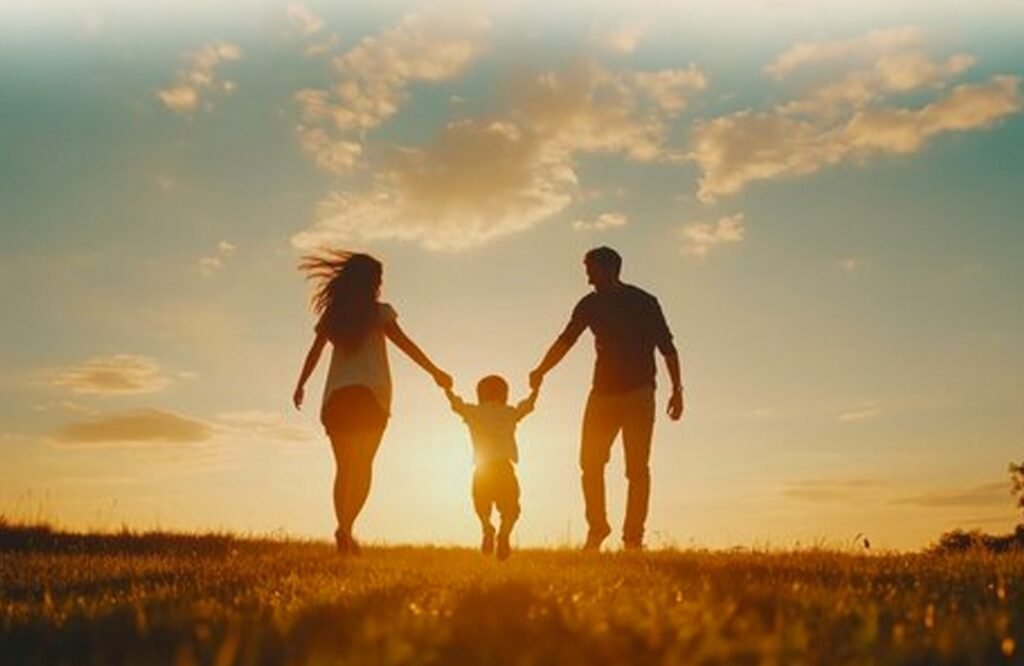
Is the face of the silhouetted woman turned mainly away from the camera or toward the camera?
away from the camera

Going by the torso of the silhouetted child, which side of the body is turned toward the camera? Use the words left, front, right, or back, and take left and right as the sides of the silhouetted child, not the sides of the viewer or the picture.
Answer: back

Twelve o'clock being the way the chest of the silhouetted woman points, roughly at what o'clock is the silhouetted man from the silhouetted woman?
The silhouetted man is roughly at 2 o'clock from the silhouetted woman.

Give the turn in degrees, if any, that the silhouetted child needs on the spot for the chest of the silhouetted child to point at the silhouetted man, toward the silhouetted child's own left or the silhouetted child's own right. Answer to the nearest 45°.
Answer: approximately 45° to the silhouetted child's own right

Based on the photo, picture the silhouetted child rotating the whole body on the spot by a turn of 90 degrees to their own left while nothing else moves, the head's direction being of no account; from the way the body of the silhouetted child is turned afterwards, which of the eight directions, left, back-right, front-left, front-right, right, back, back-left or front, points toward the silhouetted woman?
front

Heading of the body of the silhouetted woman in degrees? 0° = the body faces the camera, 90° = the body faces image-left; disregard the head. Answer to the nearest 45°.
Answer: approximately 180°
